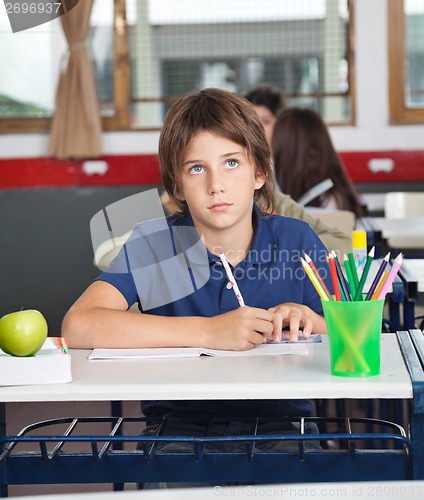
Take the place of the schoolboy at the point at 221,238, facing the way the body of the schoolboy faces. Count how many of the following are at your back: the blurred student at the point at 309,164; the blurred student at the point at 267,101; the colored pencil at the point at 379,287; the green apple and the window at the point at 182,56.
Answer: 3

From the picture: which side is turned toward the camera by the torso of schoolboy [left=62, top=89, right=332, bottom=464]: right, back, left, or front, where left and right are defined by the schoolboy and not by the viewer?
front

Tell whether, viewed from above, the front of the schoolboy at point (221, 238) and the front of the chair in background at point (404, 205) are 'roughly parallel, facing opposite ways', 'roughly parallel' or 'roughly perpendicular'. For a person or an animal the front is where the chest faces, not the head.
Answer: roughly parallel

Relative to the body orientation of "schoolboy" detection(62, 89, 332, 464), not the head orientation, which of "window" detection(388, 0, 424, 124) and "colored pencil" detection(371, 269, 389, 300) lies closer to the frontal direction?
the colored pencil

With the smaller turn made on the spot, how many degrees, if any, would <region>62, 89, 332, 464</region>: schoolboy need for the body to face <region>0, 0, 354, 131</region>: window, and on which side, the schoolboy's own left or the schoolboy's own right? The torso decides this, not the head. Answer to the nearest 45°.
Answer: approximately 180°

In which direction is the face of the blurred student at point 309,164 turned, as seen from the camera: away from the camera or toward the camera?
away from the camera

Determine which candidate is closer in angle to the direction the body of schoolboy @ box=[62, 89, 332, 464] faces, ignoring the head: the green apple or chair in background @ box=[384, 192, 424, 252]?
the green apple

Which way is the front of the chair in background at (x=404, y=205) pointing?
toward the camera

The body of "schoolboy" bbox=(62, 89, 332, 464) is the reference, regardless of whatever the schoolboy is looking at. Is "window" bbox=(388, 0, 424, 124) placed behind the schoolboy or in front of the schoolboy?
behind

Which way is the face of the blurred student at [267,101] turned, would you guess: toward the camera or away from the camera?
toward the camera

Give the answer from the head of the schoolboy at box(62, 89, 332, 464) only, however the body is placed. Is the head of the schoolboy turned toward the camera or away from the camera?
toward the camera

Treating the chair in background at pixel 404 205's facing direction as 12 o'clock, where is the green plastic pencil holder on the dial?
The green plastic pencil holder is roughly at 12 o'clock from the chair in background.

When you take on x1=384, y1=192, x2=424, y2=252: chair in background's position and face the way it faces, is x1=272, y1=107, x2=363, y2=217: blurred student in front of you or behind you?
in front
